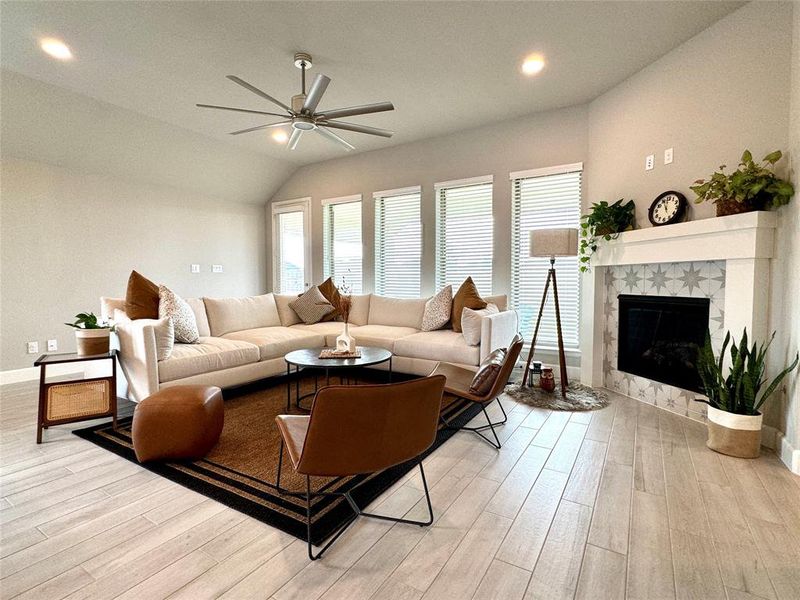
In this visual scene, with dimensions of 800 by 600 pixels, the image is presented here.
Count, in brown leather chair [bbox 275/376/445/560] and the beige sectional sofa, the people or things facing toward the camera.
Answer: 1

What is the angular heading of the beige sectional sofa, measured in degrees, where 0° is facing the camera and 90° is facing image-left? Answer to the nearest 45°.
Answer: approximately 0°

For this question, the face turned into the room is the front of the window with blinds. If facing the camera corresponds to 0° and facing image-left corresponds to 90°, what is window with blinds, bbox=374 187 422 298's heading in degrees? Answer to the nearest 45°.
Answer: approximately 45°

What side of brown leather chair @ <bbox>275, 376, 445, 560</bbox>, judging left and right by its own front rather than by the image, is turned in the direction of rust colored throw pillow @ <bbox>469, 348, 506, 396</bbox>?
right

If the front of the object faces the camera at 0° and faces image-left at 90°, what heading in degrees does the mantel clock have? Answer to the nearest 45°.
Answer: approximately 45°

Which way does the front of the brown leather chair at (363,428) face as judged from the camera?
facing away from the viewer and to the left of the viewer

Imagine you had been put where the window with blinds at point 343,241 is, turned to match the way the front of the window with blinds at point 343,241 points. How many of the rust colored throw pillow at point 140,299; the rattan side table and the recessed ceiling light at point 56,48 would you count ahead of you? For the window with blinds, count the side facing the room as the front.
3

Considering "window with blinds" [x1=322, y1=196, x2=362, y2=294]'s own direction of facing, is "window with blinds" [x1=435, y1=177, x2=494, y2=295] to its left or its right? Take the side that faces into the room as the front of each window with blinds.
on its left

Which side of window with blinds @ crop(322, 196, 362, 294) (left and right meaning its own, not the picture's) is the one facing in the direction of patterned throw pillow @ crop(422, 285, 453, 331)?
left

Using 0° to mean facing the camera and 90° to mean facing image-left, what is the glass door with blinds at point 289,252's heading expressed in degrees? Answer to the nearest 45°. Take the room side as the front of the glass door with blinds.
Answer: approximately 45°

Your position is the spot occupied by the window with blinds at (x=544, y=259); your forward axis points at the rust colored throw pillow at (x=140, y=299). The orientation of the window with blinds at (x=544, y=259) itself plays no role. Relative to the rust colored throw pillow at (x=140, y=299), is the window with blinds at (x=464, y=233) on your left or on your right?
right
